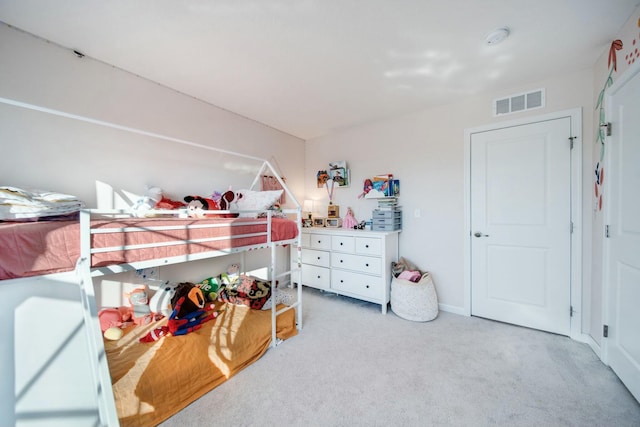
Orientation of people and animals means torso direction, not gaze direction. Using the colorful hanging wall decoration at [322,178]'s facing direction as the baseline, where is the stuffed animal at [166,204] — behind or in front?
in front

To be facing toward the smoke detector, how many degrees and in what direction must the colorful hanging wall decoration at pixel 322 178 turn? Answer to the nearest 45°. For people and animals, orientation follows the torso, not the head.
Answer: approximately 45° to its left

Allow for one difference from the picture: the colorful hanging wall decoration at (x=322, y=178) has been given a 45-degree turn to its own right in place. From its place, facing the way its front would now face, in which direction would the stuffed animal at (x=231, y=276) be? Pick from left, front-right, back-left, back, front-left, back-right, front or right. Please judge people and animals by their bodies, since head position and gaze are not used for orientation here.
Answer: front

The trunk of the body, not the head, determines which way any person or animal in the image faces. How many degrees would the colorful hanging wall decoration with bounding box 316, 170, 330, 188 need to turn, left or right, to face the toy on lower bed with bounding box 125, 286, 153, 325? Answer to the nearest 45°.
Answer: approximately 45° to its right

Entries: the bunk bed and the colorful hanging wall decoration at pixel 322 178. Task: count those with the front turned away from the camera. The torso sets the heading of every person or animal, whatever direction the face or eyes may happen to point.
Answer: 0

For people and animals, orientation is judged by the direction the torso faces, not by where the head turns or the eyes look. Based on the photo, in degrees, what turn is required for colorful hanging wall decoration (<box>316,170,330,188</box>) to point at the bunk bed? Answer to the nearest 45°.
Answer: approximately 45° to its right

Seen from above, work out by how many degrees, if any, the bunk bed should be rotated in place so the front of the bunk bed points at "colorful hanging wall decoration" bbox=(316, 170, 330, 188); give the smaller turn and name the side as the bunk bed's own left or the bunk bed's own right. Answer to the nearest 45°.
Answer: approximately 180°

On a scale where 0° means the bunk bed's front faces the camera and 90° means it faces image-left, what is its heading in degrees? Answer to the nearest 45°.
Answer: approximately 45°

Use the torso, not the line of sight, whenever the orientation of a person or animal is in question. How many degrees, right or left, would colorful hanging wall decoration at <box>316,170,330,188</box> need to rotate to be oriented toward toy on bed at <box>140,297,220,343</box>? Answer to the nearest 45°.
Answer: approximately 45° to its right

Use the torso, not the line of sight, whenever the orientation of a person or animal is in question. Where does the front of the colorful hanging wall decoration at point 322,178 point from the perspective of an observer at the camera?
facing the viewer
